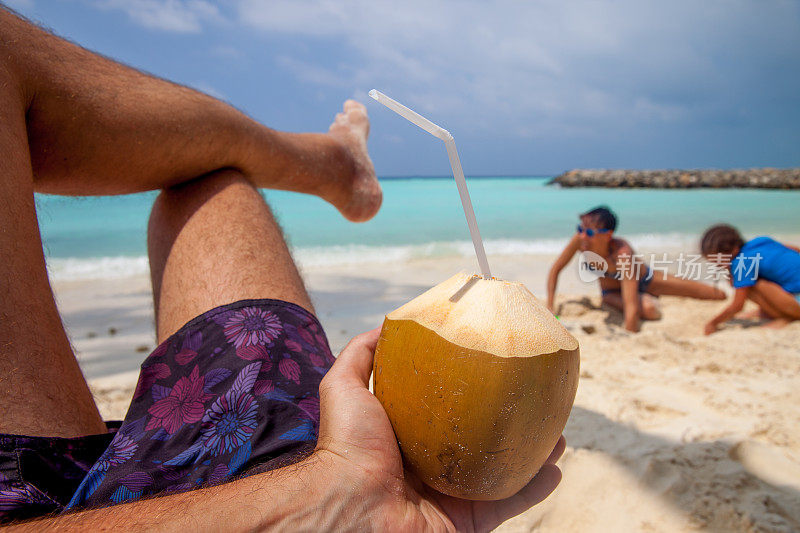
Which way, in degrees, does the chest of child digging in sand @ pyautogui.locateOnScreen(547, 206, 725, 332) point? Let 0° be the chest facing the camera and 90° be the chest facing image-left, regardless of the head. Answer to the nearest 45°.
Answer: approximately 45°

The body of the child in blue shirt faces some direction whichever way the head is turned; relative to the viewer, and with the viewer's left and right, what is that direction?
facing to the left of the viewer

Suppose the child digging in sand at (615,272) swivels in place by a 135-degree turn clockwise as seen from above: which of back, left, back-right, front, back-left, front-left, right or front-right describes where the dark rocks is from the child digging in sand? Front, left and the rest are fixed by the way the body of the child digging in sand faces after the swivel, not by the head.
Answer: front
